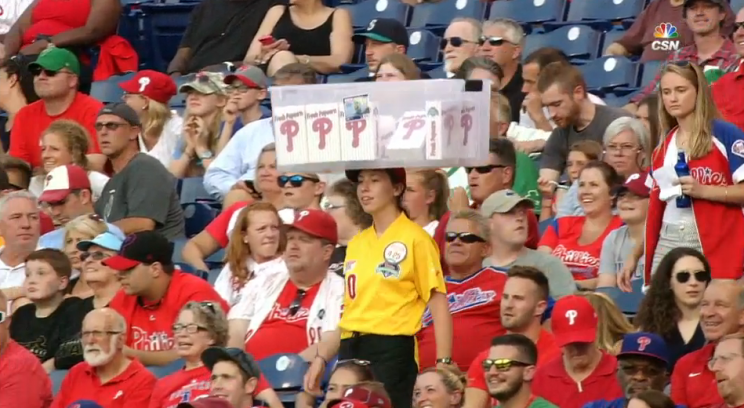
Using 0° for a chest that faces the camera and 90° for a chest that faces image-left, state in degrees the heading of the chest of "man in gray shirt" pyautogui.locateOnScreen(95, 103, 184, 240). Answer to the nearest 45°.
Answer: approximately 45°

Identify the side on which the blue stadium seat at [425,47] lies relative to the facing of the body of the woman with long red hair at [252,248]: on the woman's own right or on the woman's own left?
on the woman's own left

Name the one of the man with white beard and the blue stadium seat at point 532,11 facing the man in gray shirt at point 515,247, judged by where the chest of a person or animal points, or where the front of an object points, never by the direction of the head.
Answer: the blue stadium seat

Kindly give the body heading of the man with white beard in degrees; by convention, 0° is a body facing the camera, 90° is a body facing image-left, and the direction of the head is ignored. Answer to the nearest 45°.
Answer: approximately 45°

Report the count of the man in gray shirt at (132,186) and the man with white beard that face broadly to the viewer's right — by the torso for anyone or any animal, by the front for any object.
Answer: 0

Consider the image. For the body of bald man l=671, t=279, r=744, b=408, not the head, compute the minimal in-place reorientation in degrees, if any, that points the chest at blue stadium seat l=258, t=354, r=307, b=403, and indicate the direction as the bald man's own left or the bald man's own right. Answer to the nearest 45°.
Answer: approximately 45° to the bald man's own right
